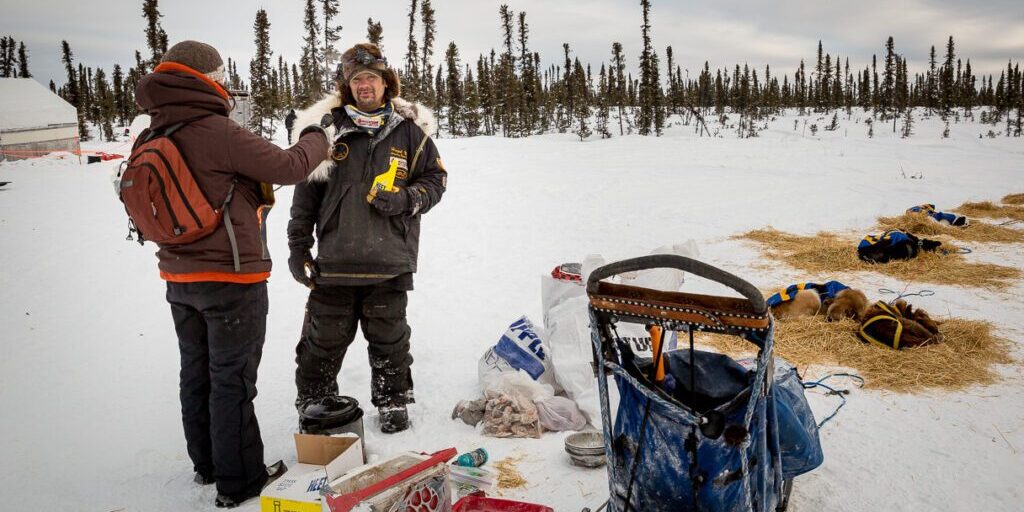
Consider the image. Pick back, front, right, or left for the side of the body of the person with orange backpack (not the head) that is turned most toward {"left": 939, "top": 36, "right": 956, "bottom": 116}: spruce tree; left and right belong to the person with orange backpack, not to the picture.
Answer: front

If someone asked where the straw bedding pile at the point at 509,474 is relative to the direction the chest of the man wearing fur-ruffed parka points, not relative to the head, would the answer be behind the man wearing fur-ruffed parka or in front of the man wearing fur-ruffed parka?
in front

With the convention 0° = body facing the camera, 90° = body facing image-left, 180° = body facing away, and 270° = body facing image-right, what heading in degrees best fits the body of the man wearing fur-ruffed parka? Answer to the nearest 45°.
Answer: approximately 0°

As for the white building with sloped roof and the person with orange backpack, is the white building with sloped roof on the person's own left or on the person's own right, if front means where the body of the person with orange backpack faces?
on the person's own left

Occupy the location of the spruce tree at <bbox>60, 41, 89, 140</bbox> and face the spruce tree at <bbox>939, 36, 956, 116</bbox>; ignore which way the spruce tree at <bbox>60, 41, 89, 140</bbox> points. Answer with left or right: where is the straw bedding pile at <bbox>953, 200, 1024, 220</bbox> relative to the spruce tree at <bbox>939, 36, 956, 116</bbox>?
right

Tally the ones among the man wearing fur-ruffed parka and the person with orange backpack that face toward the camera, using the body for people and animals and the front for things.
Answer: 1

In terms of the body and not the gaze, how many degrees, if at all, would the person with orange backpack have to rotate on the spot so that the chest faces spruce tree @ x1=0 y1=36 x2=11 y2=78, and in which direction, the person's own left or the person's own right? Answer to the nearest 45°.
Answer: approximately 45° to the person's own left

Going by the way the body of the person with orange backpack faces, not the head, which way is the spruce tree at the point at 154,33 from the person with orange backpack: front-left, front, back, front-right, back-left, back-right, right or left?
front-left

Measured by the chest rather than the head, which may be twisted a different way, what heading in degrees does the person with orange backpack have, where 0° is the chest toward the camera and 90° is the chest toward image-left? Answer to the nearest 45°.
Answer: approximately 225°

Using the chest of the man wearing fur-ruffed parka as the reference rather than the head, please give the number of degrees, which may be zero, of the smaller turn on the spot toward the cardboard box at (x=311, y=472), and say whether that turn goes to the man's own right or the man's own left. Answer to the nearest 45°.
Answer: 0° — they already face it

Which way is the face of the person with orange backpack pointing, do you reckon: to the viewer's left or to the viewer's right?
to the viewer's right
